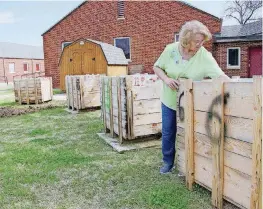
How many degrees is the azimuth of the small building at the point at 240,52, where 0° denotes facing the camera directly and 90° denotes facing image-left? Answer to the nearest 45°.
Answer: approximately 0°

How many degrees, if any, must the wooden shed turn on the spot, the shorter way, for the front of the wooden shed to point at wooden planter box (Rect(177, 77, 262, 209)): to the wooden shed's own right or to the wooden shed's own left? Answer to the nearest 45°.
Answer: approximately 45° to the wooden shed's own left

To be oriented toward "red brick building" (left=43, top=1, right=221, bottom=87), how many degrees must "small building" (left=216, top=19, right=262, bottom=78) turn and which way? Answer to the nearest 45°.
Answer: approximately 90° to its right

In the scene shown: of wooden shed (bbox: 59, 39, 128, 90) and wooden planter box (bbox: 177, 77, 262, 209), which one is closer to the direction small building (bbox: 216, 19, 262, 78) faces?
the wooden planter box

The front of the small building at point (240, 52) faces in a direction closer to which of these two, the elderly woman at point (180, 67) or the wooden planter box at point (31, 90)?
the elderly woman

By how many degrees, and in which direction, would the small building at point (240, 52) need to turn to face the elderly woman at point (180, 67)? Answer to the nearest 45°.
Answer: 0° — it already faces them

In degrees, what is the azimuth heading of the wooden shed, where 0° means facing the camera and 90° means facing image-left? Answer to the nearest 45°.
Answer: approximately 45°

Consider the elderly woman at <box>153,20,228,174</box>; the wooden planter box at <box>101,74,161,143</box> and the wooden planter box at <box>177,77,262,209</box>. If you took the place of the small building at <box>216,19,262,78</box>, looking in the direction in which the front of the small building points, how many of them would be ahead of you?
3

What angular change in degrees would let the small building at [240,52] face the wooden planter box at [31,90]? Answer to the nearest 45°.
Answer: approximately 45° to its right

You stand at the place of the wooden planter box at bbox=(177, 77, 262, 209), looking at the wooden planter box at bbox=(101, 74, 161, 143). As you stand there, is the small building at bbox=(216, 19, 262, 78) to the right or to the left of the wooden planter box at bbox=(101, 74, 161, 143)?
right
